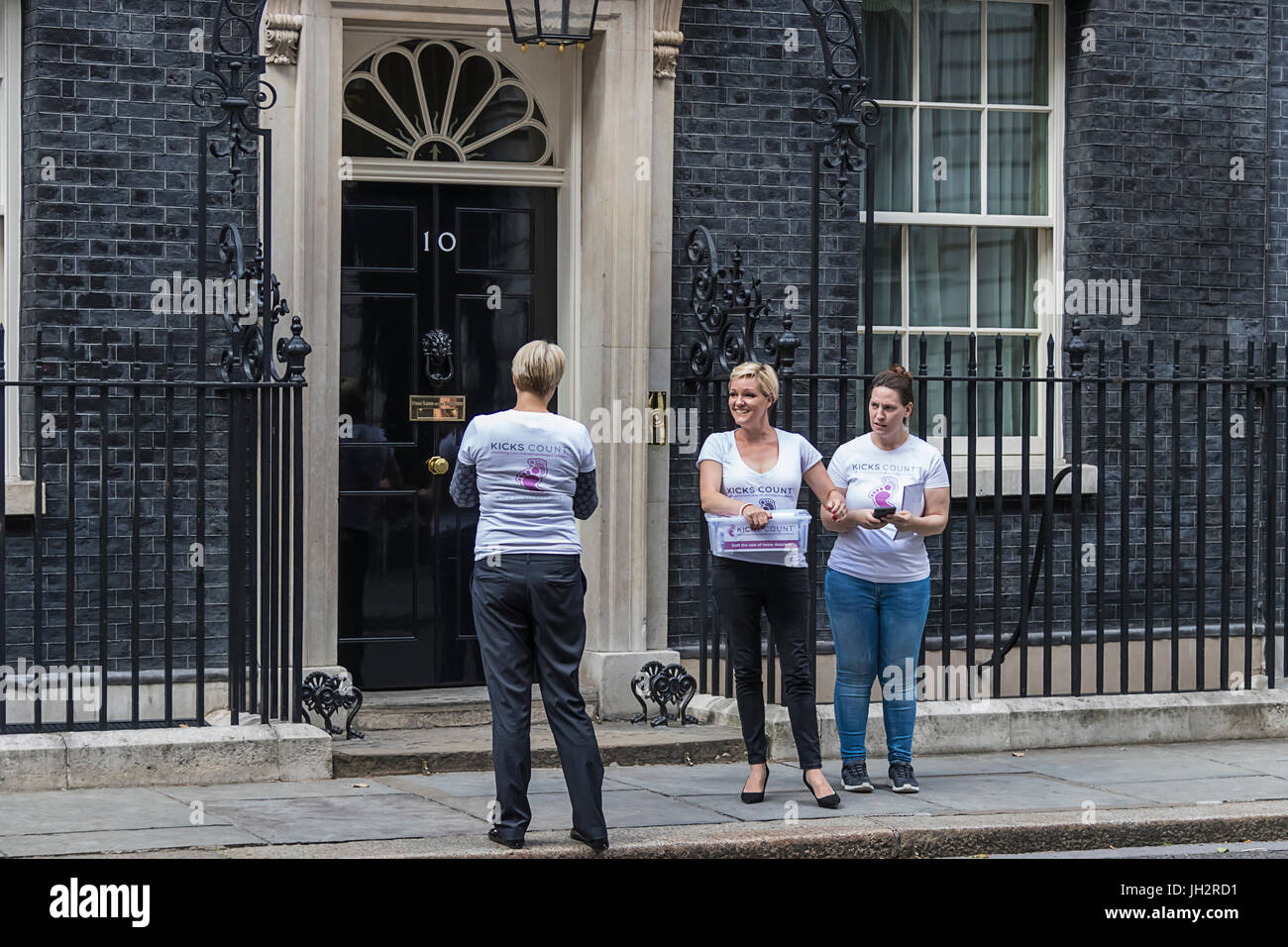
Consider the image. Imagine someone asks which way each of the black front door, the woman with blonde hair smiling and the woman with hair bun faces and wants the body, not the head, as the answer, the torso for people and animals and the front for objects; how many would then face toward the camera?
3

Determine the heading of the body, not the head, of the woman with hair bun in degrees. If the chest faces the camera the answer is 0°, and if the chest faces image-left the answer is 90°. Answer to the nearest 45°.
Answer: approximately 0°

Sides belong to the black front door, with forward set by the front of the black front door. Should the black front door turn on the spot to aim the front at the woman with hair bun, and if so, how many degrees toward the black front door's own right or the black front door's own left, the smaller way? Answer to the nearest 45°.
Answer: approximately 45° to the black front door's own left

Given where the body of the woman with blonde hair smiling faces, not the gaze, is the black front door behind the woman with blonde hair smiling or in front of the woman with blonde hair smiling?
behind

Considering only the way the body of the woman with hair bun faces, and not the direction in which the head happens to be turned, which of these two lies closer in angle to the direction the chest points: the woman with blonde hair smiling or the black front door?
the woman with blonde hair smiling

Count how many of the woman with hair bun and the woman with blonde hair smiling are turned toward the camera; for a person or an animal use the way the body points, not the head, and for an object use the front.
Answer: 2

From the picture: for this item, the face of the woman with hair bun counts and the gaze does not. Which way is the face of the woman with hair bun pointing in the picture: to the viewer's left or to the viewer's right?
to the viewer's left

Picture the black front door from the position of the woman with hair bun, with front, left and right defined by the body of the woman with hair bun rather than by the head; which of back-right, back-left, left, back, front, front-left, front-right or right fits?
back-right

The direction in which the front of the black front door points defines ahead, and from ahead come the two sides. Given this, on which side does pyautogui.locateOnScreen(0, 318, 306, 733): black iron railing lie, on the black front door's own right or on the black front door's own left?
on the black front door's own right

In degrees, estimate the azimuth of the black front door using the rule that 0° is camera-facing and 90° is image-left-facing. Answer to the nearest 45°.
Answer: approximately 0°

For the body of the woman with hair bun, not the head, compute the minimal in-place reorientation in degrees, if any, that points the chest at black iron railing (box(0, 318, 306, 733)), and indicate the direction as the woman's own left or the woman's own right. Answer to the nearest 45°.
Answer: approximately 90° to the woman's own right
